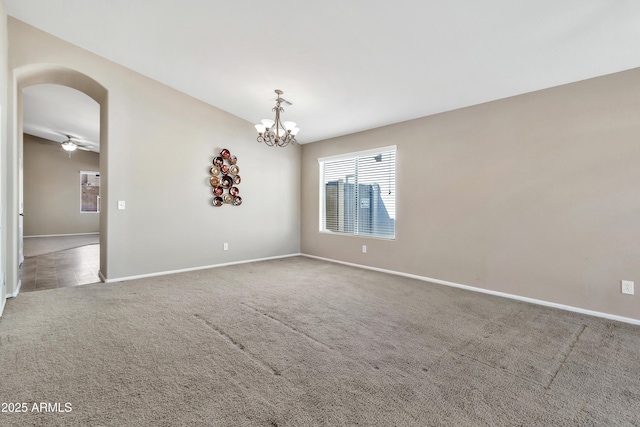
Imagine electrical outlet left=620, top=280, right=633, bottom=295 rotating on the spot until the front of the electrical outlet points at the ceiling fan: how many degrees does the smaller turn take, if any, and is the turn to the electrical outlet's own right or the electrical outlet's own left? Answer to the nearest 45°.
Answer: approximately 90° to the electrical outlet's own right

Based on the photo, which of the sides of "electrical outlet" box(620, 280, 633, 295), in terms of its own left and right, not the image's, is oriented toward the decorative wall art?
right

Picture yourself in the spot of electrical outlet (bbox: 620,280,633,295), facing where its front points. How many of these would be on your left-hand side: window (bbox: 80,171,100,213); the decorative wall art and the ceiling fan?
0

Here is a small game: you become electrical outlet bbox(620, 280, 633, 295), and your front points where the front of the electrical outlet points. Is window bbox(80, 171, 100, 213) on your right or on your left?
on your right
